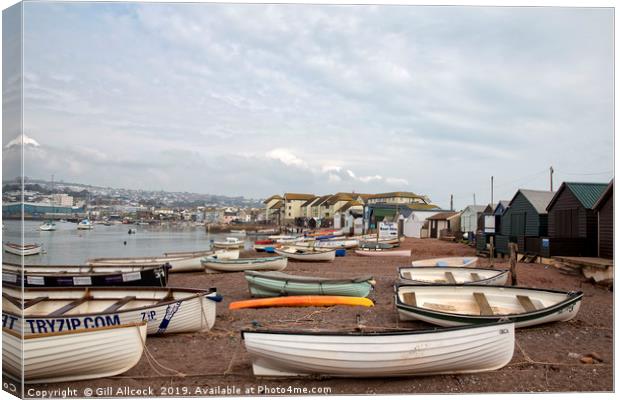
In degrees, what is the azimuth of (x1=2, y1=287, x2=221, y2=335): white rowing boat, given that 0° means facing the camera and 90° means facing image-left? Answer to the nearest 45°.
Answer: approximately 270°

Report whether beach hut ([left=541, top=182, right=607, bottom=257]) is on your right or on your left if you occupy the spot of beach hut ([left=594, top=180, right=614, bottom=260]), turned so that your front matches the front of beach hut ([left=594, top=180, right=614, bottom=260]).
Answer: on your right

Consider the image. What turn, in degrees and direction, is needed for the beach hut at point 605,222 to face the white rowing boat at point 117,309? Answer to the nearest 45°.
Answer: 0° — it already faces it

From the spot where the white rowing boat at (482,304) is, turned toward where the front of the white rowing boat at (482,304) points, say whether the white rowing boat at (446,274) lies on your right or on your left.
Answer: on your left

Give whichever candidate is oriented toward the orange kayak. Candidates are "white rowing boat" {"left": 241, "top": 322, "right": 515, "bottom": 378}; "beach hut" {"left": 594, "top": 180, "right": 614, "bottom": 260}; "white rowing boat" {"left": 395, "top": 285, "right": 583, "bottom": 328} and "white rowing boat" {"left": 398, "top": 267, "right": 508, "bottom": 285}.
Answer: the beach hut

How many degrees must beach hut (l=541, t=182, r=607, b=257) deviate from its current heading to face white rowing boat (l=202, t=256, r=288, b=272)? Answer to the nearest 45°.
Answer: approximately 45° to its right

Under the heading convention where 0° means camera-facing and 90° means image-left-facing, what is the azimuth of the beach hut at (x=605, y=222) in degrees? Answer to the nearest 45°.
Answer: approximately 45°

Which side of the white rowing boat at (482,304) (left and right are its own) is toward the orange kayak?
back

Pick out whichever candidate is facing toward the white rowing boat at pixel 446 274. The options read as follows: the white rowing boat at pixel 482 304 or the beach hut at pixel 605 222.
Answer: the beach hut
